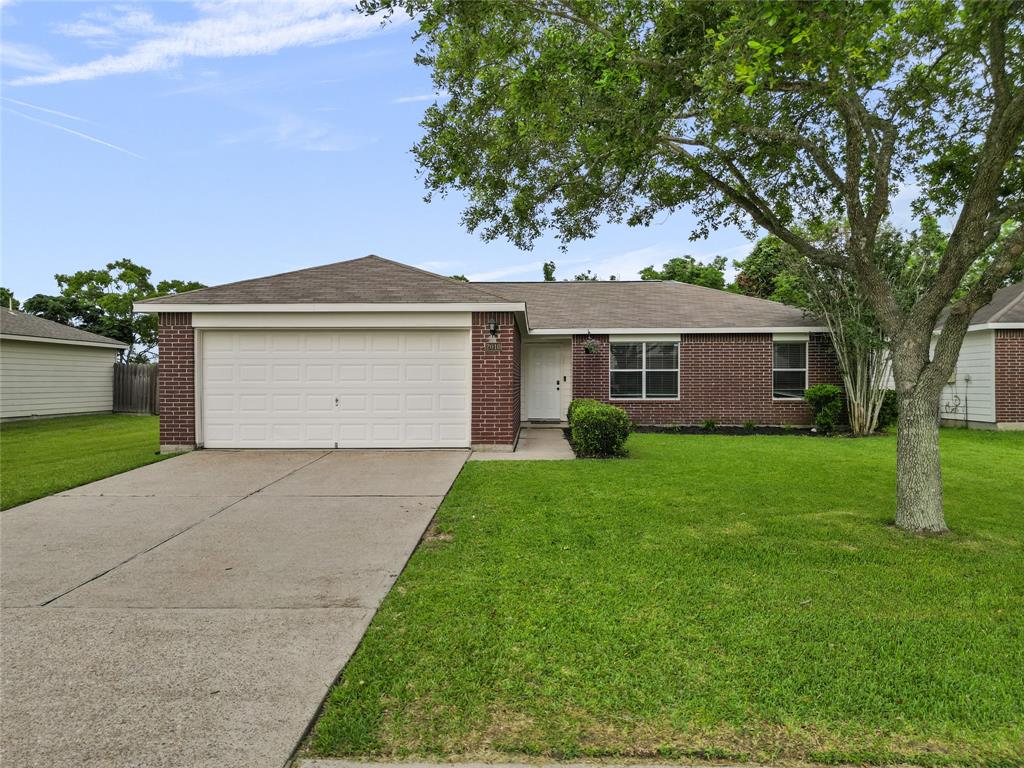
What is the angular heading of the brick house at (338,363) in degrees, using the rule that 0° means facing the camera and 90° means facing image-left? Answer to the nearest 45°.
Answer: approximately 0°

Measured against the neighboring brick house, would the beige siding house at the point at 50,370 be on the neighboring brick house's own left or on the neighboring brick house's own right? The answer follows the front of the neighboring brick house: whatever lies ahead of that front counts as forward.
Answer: on the neighboring brick house's own right

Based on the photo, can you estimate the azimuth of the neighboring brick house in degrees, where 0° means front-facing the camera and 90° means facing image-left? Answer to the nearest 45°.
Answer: approximately 0°

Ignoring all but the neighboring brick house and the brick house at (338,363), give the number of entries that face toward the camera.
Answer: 2

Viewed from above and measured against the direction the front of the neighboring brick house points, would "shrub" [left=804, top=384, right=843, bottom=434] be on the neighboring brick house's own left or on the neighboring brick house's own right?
on the neighboring brick house's own right

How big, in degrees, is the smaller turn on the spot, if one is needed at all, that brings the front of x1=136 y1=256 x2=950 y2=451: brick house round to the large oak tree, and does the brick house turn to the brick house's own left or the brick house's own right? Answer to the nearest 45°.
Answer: approximately 45° to the brick house's own left

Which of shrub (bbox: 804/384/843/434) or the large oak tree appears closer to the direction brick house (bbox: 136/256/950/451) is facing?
the large oak tree

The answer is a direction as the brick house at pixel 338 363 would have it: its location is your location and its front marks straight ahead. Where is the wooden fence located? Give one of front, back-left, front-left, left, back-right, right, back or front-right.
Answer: back-right

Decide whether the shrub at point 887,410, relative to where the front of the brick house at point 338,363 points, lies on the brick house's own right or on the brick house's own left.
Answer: on the brick house's own left

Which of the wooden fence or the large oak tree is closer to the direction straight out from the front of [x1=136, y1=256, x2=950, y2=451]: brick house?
the large oak tree
